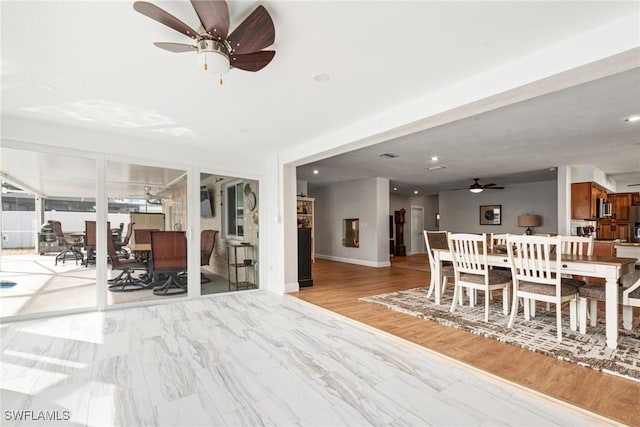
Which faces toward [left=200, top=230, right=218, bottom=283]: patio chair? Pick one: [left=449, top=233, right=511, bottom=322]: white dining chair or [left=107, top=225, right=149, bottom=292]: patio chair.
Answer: [left=107, top=225, right=149, bottom=292]: patio chair

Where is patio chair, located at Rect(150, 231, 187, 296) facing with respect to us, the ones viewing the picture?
facing away from the viewer

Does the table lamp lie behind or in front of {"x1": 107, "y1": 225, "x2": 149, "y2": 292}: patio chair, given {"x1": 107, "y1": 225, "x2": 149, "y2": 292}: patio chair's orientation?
in front

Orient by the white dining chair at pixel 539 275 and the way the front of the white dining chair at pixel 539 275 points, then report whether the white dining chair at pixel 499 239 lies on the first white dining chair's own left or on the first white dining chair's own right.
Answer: on the first white dining chair's own left

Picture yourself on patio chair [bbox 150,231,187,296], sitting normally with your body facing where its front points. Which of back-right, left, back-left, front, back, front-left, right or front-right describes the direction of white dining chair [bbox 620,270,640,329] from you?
back-right

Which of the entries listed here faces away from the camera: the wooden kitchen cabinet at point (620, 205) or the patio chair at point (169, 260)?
the patio chair

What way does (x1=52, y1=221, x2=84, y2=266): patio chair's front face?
to the viewer's right

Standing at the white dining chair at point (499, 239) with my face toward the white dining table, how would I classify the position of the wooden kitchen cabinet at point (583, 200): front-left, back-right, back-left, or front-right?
back-left

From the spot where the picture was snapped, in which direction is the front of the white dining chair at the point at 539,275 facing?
facing away from the viewer and to the right of the viewer

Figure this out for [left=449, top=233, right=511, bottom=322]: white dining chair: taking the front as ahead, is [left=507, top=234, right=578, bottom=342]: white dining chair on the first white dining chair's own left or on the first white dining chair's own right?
on the first white dining chair's own right

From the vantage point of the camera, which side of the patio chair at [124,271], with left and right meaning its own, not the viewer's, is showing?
right
